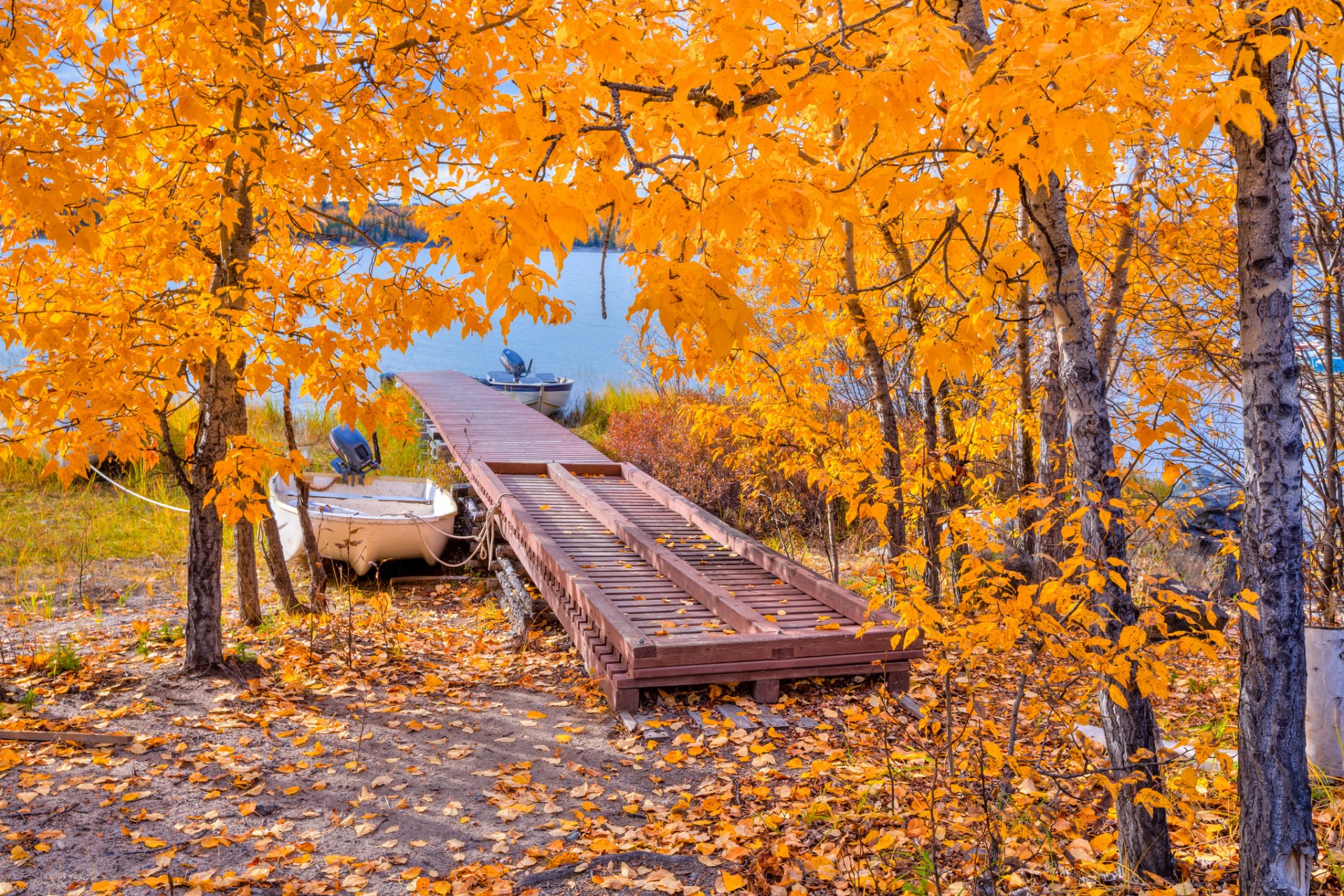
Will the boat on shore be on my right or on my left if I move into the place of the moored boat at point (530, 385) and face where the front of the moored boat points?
on my right

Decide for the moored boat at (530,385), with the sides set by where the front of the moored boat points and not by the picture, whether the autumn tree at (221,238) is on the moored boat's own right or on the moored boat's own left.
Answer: on the moored boat's own right

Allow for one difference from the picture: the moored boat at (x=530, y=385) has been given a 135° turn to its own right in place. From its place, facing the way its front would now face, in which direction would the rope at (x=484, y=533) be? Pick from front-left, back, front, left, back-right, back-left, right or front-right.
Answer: left

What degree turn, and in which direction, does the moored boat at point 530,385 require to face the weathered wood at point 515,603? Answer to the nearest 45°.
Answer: approximately 45° to its right

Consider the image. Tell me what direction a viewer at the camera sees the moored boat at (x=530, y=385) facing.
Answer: facing the viewer and to the right of the viewer

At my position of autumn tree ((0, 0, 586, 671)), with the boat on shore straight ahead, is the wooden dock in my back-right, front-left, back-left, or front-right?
front-right
